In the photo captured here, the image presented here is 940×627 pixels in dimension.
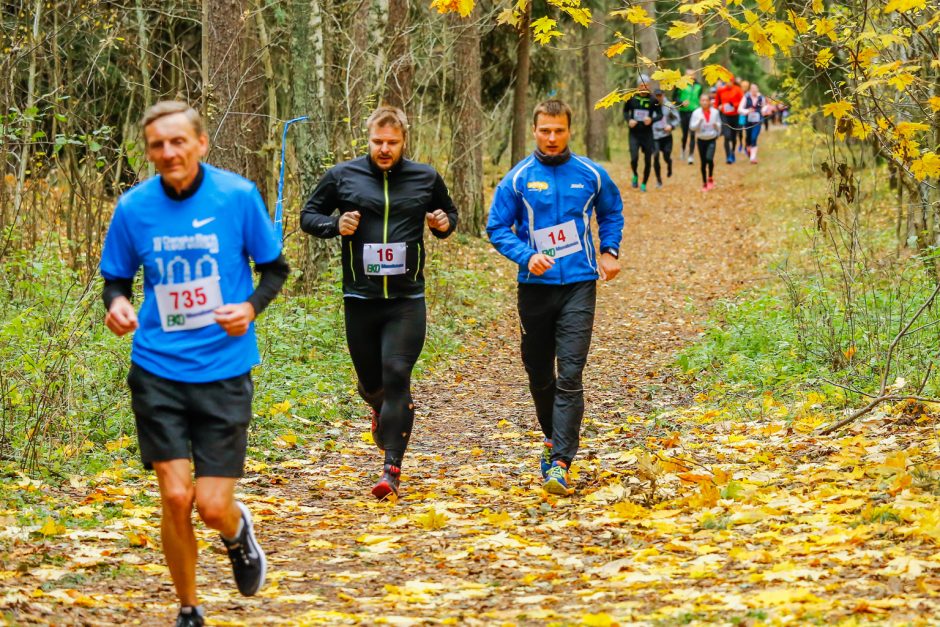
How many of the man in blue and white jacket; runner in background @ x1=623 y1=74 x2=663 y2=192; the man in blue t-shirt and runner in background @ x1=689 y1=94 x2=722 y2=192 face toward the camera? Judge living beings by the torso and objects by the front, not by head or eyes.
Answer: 4

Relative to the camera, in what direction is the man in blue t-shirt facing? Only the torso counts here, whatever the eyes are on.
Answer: toward the camera

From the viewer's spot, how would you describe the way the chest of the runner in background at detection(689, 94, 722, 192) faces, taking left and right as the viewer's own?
facing the viewer

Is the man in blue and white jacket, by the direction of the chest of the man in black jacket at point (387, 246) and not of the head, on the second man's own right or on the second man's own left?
on the second man's own left

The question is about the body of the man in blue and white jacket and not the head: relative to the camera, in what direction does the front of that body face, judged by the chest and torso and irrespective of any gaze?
toward the camera

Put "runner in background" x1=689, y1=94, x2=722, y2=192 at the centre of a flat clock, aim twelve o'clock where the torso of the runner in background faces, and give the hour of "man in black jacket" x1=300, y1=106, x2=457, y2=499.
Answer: The man in black jacket is roughly at 12 o'clock from the runner in background.

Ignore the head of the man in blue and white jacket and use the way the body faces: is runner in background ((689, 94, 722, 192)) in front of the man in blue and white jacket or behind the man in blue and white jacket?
behind

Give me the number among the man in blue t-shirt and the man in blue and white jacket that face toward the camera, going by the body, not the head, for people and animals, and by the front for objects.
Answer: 2

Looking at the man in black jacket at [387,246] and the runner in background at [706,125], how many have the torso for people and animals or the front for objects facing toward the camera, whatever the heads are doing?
2

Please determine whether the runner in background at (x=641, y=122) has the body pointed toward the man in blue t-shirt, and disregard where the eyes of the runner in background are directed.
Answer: yes

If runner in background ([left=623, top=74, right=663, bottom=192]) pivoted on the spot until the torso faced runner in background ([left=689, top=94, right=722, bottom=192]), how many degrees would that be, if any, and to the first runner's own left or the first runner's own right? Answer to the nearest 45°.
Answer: approximately 90° to the first runner's own left

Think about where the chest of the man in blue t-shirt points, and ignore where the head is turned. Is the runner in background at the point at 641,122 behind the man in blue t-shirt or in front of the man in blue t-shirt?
behind

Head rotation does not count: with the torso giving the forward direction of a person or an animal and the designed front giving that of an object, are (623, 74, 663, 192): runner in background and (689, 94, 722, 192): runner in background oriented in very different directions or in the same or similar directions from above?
same or similar directions

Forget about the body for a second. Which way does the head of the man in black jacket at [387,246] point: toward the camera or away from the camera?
toward the camera

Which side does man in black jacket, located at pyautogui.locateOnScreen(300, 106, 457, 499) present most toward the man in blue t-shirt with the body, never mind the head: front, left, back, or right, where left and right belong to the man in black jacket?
front
